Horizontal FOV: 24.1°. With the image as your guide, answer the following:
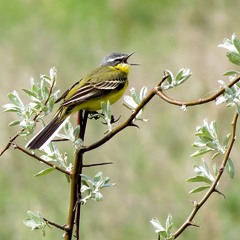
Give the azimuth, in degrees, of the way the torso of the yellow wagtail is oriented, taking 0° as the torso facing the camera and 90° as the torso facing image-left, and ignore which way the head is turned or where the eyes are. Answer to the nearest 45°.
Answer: approximately 270°
